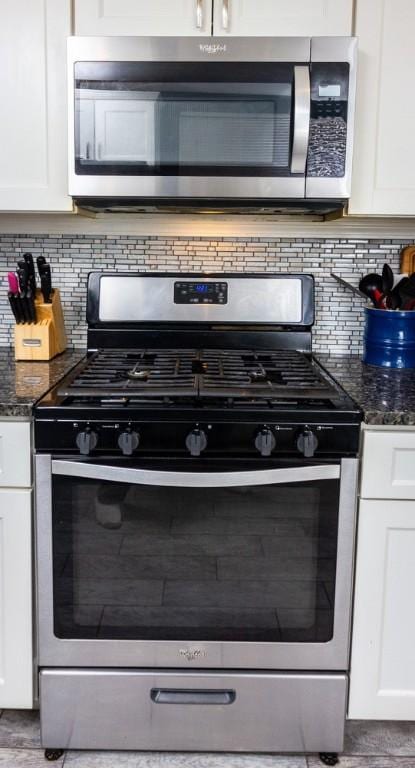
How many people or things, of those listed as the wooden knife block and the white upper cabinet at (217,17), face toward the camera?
2

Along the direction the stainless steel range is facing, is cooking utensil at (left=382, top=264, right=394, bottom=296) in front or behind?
behind

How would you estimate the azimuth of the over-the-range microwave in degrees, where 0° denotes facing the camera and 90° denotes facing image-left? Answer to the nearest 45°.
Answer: approximately 0°

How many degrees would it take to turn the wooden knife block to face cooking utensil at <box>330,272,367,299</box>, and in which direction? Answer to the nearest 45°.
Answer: approximately 90° to its left
